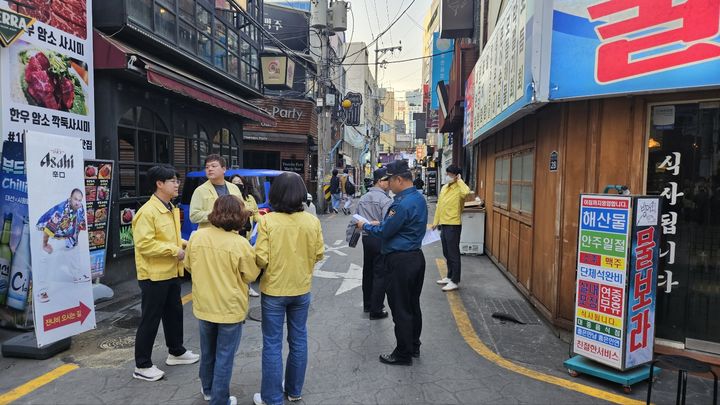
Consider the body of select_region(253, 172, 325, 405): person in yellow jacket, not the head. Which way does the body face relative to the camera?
away from the camera

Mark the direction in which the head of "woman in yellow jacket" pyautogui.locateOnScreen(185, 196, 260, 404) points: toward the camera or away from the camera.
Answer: away from the camera

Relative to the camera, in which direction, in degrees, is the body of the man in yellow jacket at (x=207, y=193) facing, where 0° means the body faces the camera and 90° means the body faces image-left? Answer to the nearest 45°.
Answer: approximately 0°

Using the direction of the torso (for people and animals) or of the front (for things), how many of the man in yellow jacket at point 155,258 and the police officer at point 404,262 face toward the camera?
0

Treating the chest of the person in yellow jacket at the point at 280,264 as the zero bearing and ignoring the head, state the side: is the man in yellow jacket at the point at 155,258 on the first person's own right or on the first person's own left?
on the first person's own left

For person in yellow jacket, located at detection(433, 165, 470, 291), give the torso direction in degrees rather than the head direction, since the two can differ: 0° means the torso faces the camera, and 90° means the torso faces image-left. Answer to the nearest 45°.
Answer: approximately 45°

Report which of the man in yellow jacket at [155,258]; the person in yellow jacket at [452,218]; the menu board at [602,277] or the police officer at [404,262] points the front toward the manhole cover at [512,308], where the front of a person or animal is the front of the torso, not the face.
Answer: the man in yellow jacket

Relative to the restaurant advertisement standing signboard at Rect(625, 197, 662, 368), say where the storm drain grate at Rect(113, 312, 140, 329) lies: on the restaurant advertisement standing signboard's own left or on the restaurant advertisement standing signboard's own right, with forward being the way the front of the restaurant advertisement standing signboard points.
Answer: on the restaurant advertisement standing signboard's own right

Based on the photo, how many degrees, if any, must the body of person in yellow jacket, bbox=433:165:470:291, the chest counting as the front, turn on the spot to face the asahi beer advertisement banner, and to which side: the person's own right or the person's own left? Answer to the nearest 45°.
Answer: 0° — they already face it

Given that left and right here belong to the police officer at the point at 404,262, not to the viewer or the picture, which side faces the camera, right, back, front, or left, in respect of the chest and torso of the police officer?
left

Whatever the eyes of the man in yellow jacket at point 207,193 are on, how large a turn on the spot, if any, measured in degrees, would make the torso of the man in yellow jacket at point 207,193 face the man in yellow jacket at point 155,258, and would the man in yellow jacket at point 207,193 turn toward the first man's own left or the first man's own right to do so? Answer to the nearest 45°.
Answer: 0° — they already face them

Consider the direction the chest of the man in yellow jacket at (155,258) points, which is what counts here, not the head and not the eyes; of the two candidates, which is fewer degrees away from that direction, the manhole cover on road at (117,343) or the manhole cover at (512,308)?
the manhole cover at (512,308)

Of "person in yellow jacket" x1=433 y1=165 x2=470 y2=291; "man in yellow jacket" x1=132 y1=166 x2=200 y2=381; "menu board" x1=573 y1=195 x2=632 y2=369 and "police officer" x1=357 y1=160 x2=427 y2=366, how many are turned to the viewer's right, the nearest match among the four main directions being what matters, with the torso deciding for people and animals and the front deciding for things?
1

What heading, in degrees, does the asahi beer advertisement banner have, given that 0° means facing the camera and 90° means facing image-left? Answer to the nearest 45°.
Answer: approximately 315°

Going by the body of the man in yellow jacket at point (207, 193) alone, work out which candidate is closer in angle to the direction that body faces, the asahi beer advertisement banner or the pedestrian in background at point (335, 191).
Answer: the asahi beer advertisement banner
